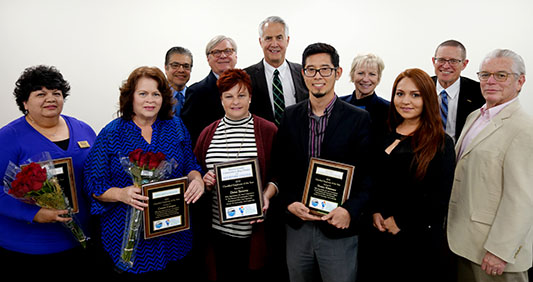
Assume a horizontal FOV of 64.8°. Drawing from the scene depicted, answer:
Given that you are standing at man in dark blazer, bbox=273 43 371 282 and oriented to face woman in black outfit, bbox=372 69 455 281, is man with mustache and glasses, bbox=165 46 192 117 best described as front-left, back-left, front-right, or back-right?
back-left

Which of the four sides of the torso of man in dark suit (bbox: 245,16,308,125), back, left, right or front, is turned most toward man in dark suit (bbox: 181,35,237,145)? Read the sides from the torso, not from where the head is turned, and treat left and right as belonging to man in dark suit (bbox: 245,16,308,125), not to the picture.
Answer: right

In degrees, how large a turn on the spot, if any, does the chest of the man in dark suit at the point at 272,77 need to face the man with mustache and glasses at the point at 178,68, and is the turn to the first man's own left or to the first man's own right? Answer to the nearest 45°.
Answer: approximately 135° to the first man's own right

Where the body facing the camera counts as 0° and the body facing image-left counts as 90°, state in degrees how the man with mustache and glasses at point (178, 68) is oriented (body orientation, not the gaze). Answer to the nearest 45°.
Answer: approximately 0°

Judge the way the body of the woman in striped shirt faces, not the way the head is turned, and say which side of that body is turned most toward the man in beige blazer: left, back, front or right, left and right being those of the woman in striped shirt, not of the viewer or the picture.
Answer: left

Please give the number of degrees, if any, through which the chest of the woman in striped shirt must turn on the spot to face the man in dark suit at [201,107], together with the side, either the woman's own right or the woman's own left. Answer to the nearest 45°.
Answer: approximately 180°

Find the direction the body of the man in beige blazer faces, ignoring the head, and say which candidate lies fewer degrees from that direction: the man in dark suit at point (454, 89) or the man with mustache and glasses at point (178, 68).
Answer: the man with mustache and glasses

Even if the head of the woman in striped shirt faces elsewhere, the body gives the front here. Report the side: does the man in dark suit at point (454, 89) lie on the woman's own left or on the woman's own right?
on the woman's own left

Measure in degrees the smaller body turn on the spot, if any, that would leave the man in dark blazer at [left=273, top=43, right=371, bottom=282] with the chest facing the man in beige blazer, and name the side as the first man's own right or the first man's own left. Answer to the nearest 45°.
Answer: approximately 90° to the first man's own left

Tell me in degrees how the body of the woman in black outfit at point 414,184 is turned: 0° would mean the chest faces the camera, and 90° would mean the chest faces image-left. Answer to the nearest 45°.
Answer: approximately 45°
